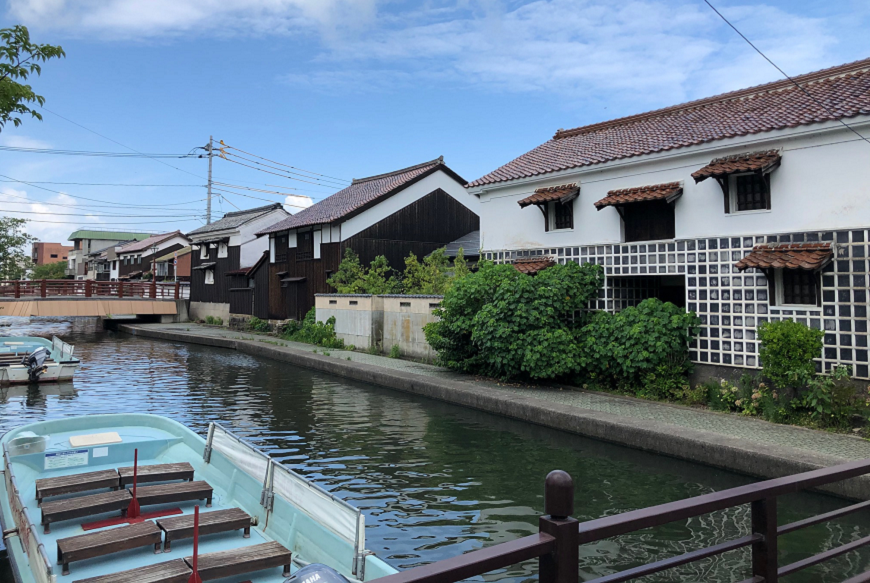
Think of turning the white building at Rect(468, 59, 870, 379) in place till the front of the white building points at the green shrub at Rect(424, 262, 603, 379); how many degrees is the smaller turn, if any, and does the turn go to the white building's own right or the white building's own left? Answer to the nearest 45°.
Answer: approximately 45° to the white building's own right

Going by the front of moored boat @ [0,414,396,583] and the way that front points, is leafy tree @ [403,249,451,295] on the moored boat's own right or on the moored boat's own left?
on the moored boat's own right

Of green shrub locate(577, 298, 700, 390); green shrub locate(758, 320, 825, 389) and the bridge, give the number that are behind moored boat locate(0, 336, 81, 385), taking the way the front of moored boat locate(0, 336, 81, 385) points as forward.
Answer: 2

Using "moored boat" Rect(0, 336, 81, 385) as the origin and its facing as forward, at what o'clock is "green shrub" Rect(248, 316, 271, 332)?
The green shrub is roughly at 3 o'clock from the moored boat.

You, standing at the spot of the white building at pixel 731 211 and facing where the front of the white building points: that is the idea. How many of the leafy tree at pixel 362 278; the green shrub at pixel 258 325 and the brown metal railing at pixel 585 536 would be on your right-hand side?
2

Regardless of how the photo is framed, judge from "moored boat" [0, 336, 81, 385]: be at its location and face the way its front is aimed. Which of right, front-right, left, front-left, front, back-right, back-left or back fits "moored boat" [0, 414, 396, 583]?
back-left

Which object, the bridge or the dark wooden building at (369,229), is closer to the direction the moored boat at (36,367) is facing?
the bridge

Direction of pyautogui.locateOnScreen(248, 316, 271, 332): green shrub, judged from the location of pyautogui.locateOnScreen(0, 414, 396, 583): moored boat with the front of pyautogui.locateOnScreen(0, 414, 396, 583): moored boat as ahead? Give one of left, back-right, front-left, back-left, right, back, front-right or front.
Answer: front-right

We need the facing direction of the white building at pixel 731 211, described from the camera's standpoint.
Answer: facing the viewer and to the left of the viewer

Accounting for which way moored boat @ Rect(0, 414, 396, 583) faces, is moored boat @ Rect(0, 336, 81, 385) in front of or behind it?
in front

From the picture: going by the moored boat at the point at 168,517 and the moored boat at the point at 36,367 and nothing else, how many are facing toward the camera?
0

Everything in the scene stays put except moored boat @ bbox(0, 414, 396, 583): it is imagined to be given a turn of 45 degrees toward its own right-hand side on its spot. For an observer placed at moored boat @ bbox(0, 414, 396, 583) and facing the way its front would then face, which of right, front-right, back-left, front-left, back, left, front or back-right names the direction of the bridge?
front

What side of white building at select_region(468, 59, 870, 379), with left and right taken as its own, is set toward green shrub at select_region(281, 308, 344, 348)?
right

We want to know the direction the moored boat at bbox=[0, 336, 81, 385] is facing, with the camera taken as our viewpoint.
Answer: facing away from the viewer and to the left of the viewer

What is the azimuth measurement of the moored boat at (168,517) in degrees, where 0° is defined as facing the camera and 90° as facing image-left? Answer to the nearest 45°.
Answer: approximately 135°

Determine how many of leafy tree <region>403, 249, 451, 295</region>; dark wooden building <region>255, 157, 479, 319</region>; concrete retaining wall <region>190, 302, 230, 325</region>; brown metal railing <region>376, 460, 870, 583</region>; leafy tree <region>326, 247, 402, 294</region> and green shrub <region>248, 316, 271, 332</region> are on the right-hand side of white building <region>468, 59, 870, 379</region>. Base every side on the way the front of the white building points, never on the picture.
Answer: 5

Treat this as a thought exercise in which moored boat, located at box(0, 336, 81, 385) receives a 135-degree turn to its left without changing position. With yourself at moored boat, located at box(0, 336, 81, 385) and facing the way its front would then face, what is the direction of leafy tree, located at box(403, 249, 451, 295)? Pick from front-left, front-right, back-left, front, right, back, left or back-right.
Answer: left

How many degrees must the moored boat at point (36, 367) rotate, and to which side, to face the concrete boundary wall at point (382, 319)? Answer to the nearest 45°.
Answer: approximately 135° to its right
